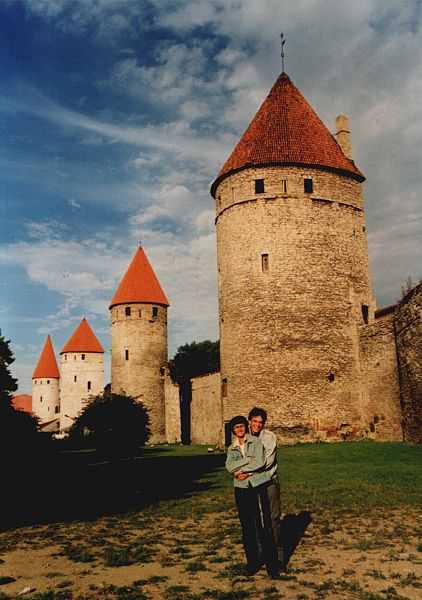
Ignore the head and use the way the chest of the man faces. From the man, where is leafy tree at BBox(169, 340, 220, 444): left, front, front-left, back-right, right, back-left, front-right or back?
back-right

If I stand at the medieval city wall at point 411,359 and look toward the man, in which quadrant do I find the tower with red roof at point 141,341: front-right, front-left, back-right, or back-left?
back-right

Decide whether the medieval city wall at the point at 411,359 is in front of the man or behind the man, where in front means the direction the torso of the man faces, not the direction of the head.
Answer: behind

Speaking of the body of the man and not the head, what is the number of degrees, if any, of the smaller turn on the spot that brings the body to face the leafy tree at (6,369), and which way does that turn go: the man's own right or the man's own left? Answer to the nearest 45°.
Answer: approximately 90° to the man's own right

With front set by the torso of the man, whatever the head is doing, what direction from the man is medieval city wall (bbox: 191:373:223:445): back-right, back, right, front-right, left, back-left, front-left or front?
back-right

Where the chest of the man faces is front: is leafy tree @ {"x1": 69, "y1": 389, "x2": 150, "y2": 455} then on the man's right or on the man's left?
on the man's right

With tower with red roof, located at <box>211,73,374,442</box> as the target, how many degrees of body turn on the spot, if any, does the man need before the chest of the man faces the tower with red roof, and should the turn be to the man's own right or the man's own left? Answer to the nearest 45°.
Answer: approximately 135° to the man's own right

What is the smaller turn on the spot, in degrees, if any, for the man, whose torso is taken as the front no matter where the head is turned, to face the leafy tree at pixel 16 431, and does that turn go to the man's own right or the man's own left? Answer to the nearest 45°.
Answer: approximately 90° to the man's own right

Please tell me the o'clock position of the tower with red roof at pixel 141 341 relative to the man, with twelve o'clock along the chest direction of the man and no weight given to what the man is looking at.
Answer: The tower with red roof is roughly at 4 o'clock from the man.

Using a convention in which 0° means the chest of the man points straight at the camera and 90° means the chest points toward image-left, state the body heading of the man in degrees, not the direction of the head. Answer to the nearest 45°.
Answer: approximately 45°
